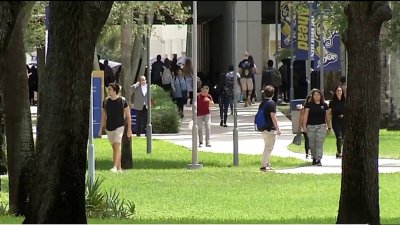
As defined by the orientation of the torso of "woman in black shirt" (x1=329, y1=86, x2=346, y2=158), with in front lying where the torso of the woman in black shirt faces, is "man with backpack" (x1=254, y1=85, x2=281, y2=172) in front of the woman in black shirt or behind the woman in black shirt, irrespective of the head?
in front

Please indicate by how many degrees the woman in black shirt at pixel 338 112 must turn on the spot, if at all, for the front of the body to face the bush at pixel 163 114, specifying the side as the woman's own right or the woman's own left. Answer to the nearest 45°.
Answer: approximately 135° to the woman's own right

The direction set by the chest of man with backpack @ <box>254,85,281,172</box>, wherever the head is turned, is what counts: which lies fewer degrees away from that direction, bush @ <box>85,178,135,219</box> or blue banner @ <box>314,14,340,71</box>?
the blue banner

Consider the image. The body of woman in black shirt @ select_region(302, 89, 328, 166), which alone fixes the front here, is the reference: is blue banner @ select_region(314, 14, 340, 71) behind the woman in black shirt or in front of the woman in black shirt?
behind

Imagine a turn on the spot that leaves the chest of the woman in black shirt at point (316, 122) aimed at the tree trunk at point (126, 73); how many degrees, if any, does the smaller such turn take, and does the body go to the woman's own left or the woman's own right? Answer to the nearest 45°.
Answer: approximately 90° to the woman's own right

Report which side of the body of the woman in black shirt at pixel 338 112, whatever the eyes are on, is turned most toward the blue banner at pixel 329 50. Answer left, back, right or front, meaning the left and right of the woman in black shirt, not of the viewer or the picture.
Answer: back

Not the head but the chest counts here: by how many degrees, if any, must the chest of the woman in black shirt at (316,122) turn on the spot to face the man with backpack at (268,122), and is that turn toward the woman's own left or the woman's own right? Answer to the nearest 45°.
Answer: approximately 45° to the woman's own right

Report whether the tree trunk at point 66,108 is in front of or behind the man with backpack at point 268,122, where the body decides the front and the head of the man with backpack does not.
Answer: behind

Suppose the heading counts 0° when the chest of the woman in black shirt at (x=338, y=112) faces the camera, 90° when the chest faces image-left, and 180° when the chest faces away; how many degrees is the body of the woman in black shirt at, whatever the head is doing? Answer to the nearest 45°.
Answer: approximately 0°

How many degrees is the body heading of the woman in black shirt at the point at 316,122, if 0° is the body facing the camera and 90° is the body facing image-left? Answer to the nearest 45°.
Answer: approximately 0°

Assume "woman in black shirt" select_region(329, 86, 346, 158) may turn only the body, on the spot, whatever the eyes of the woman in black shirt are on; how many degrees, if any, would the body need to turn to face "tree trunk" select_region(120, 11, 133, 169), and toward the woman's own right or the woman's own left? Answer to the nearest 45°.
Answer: approximately 90° to the woman's own right

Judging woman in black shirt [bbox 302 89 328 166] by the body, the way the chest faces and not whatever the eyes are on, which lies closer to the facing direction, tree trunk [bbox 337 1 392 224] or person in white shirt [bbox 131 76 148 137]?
the tree trunk

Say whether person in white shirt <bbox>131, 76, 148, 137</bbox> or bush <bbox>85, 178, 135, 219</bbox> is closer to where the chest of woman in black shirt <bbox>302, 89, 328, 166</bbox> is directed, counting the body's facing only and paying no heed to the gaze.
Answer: the bush

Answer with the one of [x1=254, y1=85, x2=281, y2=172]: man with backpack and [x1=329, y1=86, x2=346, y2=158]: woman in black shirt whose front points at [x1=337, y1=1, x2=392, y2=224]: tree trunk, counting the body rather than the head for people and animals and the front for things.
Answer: the woman in black shirt

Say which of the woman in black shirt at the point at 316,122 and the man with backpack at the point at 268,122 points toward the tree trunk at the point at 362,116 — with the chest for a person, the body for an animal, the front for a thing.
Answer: the woman in black shirt

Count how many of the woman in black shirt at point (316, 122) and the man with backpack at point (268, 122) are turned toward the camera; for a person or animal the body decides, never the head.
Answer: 1
